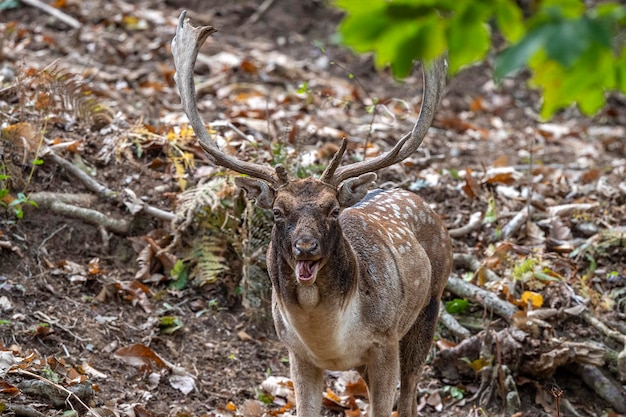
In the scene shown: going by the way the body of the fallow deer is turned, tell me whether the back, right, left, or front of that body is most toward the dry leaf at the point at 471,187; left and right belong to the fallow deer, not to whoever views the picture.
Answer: back

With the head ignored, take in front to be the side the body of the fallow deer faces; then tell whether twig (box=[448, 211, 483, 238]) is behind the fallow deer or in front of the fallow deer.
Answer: behind

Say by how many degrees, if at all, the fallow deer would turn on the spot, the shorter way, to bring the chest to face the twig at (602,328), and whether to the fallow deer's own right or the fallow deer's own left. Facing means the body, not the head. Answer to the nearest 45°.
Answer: approximately 180°

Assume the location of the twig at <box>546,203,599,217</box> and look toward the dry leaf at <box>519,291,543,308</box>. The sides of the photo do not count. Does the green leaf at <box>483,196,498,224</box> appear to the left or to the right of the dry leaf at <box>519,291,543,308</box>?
right

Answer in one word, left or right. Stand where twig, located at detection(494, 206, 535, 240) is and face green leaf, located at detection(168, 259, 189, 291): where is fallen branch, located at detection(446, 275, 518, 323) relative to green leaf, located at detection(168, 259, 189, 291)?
left

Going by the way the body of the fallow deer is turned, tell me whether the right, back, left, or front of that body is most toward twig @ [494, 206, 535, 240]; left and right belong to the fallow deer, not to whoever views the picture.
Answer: back

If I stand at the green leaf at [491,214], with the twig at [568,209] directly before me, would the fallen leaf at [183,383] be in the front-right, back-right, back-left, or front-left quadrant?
back-right

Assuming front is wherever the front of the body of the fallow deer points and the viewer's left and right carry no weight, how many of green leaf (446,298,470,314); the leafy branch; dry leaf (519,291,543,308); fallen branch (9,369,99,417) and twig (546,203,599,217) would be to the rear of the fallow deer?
3

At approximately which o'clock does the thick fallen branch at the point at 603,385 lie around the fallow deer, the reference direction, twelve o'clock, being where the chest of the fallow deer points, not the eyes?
The thick fallen branch is roughly at 7 o'clock from the fallow deer.

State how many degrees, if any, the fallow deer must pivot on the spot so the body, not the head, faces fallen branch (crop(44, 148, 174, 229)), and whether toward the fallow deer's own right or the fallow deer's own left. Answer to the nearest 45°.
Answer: approximately 90° to the fallow deer's own right

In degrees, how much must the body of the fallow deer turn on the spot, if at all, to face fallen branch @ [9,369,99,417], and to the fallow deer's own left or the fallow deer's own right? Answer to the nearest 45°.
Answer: approximately 45° to the fallow deer's own right

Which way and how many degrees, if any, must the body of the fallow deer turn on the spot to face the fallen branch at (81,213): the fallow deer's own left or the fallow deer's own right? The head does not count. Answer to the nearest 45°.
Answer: approximately 90° to the fallow deer's own right

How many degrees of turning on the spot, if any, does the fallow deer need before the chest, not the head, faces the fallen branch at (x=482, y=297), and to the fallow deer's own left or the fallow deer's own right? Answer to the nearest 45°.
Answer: approximately 180°

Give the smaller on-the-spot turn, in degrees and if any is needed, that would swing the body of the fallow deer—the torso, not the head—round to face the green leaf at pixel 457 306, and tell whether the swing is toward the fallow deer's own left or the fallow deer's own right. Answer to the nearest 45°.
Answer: approximately 180°

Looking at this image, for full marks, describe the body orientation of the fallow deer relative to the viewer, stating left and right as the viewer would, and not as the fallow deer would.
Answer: facing the viewer and to the left of the viewer

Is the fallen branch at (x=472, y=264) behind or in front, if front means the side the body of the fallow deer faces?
behind

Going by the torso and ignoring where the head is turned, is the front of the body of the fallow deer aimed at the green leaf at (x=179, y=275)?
no

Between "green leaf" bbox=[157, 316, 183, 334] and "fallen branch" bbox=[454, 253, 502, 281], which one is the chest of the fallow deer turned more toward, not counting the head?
the green leaf

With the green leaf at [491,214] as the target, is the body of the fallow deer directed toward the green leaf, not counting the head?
no

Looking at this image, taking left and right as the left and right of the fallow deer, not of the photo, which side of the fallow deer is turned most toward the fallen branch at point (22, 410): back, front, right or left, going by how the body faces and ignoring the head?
front

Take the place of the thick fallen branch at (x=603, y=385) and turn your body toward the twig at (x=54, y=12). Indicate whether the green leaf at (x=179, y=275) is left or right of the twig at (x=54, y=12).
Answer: left
